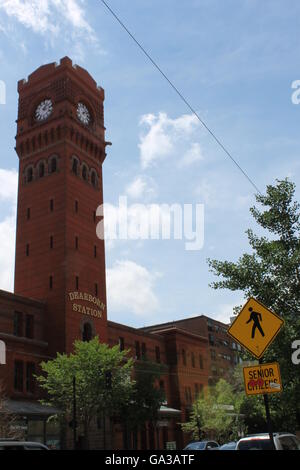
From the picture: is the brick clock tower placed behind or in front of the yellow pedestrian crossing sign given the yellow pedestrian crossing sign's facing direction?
behind

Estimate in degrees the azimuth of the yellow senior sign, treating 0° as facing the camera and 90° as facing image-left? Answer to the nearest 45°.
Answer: approximately 0°

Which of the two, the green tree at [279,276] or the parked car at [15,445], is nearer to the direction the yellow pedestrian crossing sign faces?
the parked car

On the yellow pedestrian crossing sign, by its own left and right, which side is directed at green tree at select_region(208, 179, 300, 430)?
back

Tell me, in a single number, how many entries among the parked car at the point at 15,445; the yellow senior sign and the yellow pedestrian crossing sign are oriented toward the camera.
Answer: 2

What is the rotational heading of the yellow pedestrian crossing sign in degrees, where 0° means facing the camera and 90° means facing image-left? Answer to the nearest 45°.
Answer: approximately 0°
